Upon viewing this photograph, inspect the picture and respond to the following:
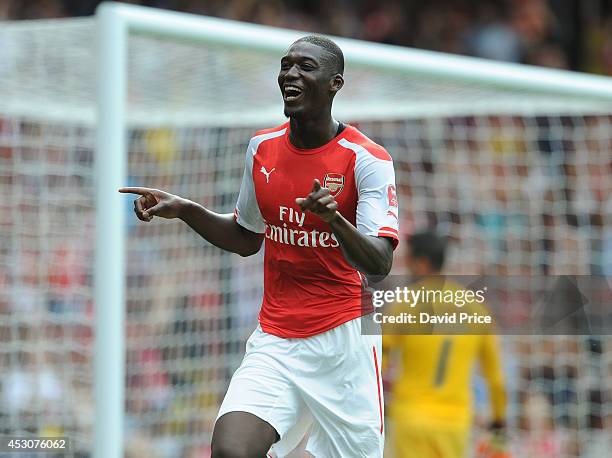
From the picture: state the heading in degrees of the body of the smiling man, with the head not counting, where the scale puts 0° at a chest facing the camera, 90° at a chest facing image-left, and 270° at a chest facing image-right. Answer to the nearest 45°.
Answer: approximately 45°

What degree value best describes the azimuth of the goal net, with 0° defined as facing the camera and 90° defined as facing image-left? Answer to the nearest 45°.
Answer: approximately 315°

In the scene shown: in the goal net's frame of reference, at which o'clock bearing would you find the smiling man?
The smiling man is roughly at 1 o'clock from the goal net.

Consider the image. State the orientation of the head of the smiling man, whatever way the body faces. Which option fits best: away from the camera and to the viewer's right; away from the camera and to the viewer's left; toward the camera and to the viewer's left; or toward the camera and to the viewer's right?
toward the camera and to the viewer's left

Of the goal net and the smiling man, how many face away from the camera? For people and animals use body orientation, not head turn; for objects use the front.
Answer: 0
